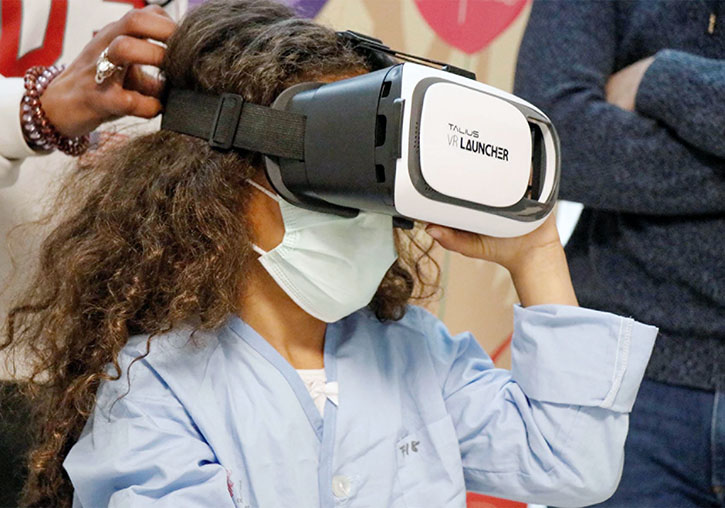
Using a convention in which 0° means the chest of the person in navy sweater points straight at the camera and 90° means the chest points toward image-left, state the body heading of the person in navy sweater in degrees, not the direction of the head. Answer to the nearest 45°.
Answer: approximately 0°

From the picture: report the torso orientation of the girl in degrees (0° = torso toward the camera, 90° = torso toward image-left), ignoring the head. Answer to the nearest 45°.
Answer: approximately 315°

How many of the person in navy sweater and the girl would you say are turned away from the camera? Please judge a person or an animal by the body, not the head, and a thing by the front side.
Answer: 0

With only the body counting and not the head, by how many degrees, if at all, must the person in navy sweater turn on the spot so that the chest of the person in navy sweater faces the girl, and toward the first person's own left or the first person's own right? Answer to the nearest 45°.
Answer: approximately 45° to the first person's own right

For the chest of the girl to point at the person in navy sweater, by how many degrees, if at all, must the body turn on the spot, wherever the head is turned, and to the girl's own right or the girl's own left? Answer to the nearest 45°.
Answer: approximately 90° to the girl's own left
